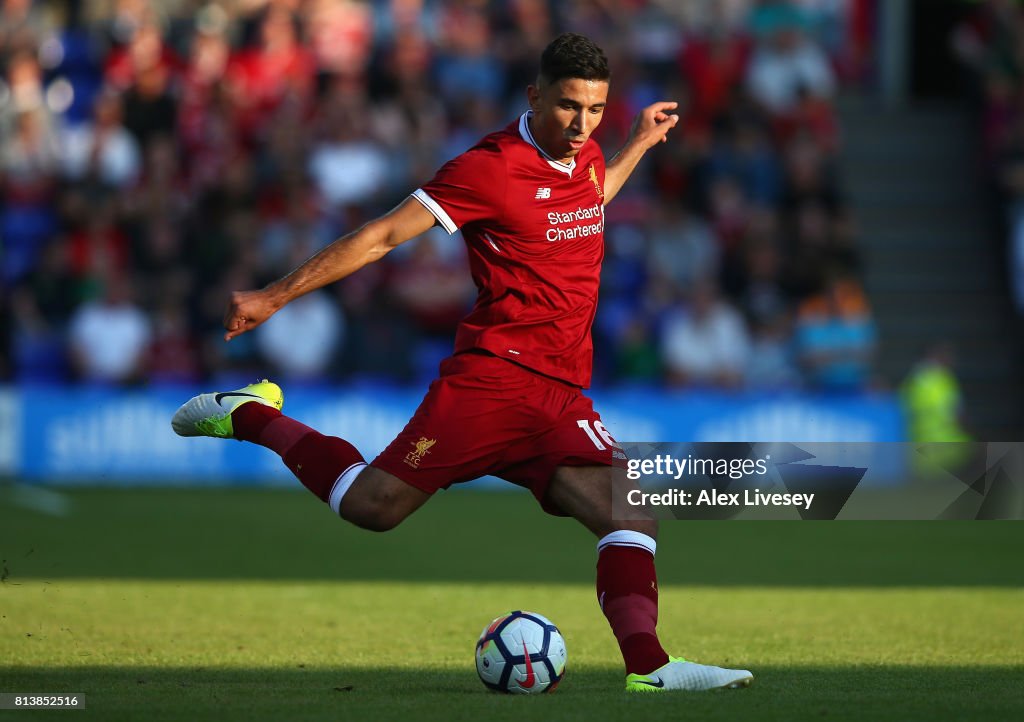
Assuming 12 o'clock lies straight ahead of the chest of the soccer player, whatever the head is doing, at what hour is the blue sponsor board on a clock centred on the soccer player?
The blue sponsor board is roughly at 7 o'clock from the soccer player.

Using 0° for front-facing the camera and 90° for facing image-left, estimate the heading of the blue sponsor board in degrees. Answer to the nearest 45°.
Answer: approximately 0°

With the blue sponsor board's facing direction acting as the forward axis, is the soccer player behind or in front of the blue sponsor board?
in front

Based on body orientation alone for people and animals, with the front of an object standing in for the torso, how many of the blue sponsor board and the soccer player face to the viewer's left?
0

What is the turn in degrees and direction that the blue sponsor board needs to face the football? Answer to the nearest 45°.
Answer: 0° — it already faces it
